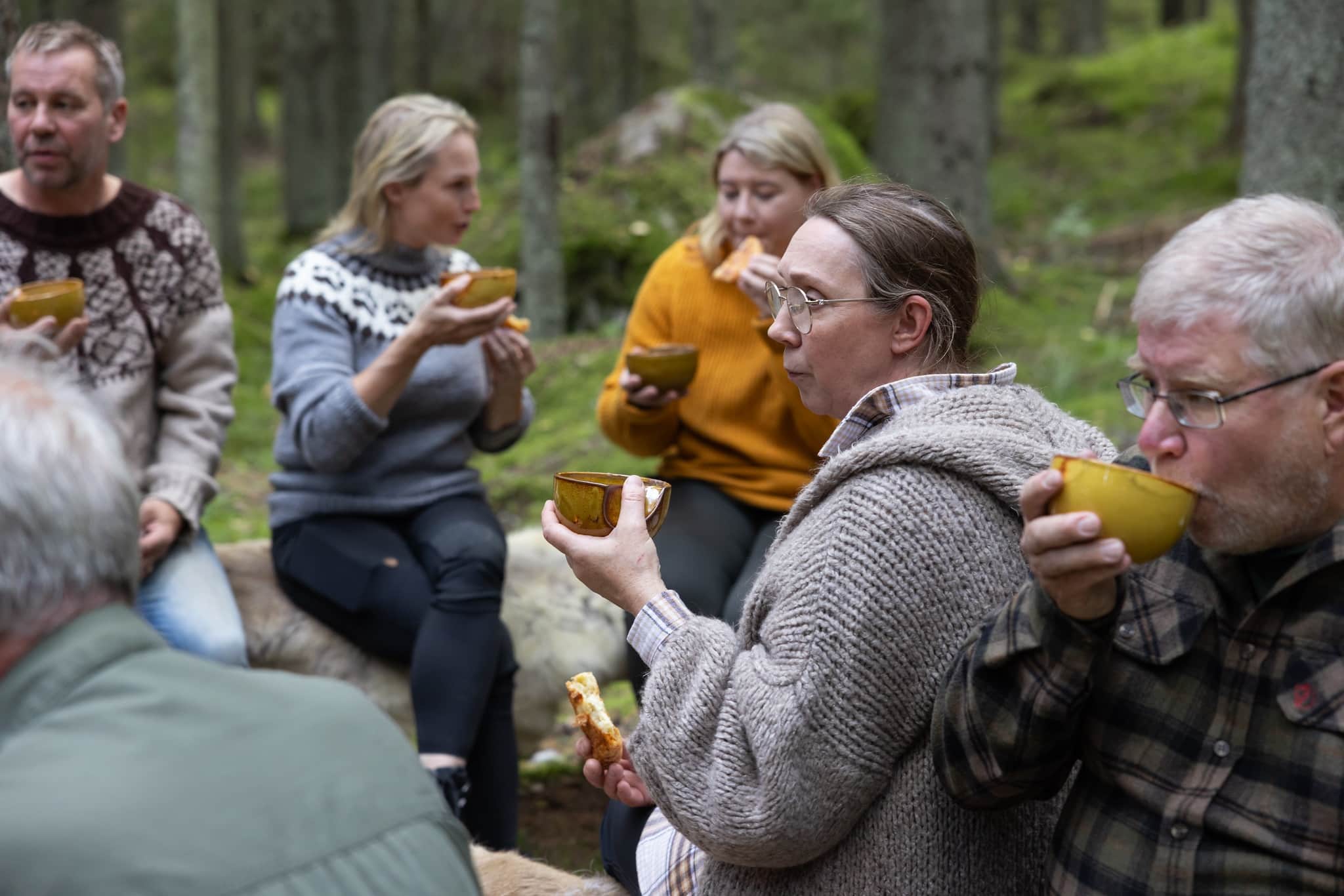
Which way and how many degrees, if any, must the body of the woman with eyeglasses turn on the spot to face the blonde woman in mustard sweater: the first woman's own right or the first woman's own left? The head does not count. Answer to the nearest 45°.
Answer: approximately 90° to the first woman's own right

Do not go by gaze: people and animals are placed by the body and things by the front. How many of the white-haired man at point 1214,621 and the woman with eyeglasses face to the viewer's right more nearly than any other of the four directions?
0

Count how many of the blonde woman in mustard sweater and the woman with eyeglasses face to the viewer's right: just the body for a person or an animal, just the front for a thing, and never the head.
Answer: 0

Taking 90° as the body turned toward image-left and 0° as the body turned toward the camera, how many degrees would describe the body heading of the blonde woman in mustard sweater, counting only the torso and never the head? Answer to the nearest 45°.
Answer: approximately 45°

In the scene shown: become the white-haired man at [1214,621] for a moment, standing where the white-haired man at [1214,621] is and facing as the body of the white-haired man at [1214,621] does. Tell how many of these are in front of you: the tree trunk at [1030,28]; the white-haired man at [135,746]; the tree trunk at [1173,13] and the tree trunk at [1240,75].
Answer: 1

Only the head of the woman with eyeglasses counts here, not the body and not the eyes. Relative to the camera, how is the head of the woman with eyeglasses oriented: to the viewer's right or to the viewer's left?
to the viewer's left

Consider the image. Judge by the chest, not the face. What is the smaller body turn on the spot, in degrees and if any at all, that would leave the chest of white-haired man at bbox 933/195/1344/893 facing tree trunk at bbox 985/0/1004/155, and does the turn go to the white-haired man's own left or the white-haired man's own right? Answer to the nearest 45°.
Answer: approximately 135° to the white-haired man's own right

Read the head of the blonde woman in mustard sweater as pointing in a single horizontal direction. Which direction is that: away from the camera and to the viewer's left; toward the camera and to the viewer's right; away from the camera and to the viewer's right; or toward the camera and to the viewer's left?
toward the camera and to the viewer's left

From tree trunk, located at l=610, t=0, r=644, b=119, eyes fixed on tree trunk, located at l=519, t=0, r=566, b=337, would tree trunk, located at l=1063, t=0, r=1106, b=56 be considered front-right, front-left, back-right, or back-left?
back-left

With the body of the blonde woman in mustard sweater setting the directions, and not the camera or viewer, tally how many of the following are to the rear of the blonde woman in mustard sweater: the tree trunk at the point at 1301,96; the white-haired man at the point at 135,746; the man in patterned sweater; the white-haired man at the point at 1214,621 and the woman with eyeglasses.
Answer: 1

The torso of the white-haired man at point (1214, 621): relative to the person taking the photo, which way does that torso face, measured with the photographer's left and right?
facing the viewer and to the left of the viewer

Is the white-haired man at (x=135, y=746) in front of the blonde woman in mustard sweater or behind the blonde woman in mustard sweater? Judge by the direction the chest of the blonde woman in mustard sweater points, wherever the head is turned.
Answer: in front

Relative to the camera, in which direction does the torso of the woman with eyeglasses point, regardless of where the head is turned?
to the viewer's left
